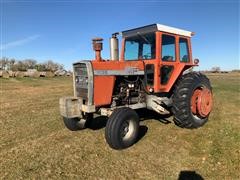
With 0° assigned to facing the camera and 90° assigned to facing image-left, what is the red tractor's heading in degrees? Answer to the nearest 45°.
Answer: approximately 45°
